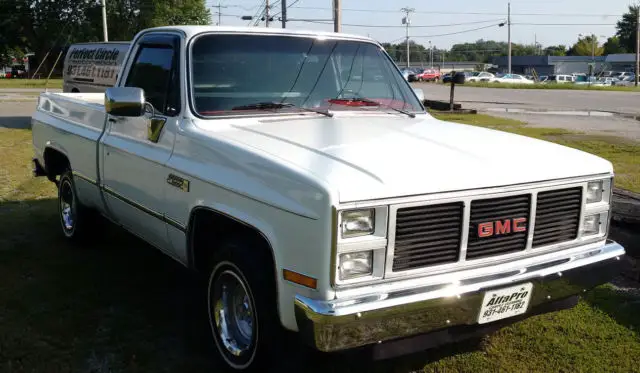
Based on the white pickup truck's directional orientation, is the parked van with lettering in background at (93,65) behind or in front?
behind

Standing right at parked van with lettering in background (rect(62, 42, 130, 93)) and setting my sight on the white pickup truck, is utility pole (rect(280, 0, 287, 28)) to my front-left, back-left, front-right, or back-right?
back-left

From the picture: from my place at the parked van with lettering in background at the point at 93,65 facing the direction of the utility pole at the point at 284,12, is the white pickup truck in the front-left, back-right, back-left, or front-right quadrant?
back-right

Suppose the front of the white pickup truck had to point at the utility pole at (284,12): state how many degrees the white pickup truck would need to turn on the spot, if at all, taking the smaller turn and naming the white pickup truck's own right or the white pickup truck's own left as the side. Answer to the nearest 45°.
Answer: approximately 135° to the white pickup truck's own left

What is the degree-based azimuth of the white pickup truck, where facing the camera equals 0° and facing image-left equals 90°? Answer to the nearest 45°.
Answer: approximately 315°
